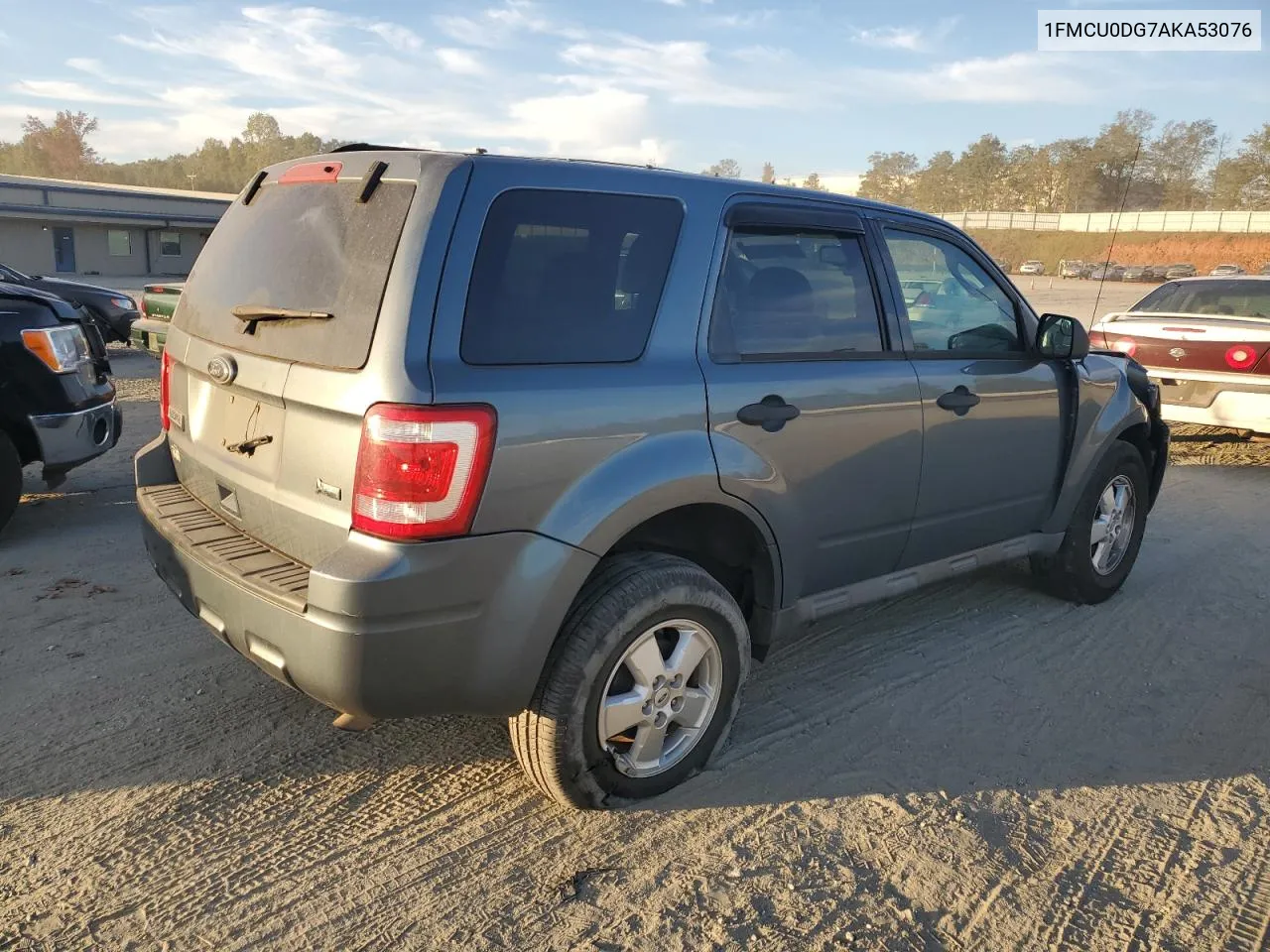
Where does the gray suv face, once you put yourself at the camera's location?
facing away from the viewer and to the right of the viewer

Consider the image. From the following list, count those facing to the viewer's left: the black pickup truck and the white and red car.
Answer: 0

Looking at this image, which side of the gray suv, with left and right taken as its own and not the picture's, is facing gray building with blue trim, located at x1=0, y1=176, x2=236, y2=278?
left

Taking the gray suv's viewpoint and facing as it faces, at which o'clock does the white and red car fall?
The white and red car is roughly at 12 o'clock from the gray suv.

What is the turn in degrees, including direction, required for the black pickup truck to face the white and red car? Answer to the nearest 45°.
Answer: approximately 45° to its left

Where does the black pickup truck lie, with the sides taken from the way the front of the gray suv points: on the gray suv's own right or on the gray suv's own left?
on the gray suv's own left

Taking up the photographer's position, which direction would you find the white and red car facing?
facing away from the viewer and to the right of the viewer

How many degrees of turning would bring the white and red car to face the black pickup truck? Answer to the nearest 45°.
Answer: approximately 180°

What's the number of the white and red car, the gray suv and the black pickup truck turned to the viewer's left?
0

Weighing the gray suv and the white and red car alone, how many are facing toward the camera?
0
